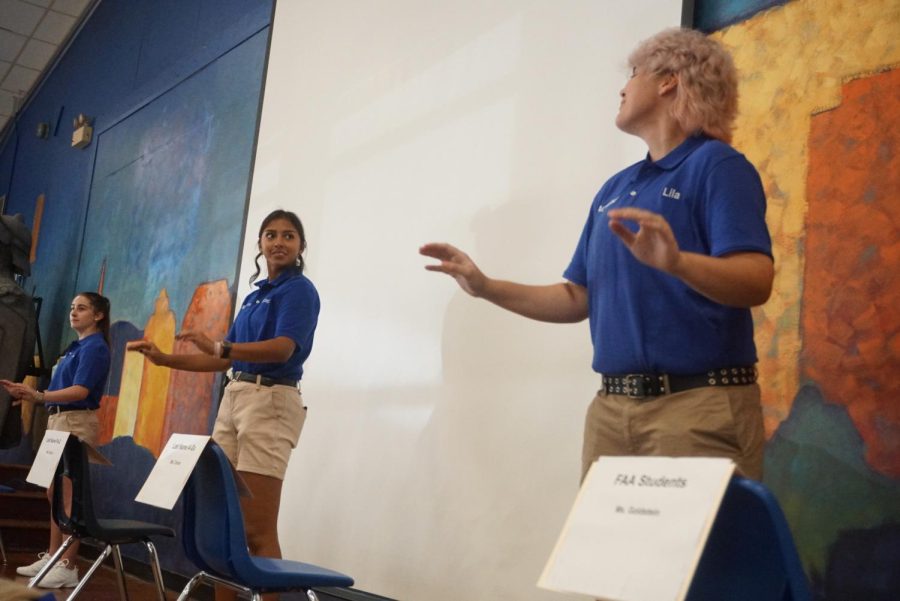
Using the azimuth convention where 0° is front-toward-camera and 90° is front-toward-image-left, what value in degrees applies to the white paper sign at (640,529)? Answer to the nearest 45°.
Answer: approximately 45°

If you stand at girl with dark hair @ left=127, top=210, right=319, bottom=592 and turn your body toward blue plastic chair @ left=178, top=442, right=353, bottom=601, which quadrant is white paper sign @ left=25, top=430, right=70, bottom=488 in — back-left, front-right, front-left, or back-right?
back-right

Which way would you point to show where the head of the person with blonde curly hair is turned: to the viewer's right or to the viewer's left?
to the viewer's left

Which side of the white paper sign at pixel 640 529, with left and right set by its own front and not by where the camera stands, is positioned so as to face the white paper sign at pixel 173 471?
right

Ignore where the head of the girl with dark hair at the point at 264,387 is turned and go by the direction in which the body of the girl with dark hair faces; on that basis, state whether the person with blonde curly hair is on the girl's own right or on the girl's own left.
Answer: on the girl's own left

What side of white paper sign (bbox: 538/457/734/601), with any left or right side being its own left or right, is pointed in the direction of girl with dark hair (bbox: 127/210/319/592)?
right

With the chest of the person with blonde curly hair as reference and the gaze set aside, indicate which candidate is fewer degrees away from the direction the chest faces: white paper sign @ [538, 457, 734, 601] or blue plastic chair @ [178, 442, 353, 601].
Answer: the white paper sign

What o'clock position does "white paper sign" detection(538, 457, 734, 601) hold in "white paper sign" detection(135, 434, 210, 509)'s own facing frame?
"white paper sign" detection(538, 457, 734, 601) is roughly at 10 o'clock from "white paper sign" detection(135, 434, 210, 509).

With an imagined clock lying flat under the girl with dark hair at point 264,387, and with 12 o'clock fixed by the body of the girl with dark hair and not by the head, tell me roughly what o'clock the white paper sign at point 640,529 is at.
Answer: The white paper sign is roughly at 10 o'clock from the girl with dark hair.
